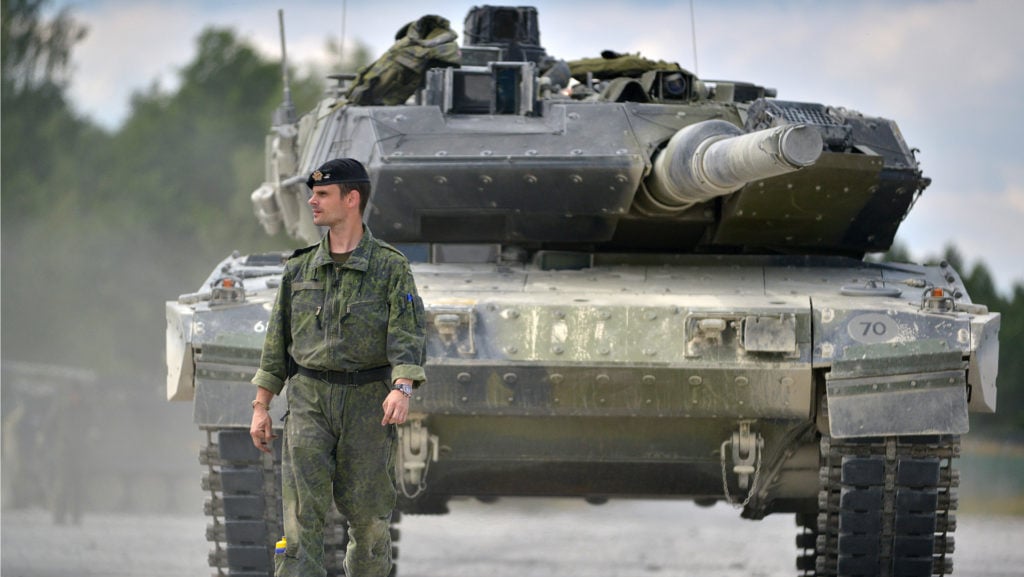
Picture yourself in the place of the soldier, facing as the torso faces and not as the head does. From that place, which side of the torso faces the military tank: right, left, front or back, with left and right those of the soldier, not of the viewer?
back

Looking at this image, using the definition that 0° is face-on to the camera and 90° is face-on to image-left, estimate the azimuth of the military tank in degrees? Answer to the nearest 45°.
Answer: approximately 0°

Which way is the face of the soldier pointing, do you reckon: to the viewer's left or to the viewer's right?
to the viewer's left

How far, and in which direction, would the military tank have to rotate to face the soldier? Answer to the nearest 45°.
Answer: approximately 45° to its right

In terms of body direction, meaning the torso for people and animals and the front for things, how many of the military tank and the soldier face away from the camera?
0
